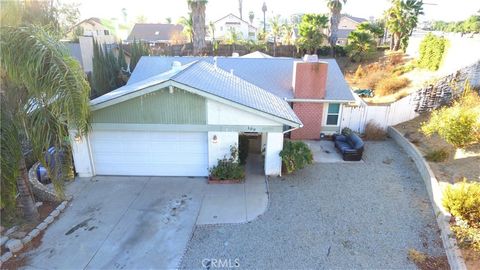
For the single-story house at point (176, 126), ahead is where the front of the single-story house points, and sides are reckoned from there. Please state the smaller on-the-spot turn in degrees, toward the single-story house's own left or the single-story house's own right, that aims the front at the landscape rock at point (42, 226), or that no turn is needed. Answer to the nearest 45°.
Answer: approximately 45° to the single-story house's own right

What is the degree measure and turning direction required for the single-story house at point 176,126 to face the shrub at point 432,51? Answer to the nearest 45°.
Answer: approximately 135° to its left

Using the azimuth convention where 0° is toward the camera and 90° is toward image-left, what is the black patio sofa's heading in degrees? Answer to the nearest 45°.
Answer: approximately 45°

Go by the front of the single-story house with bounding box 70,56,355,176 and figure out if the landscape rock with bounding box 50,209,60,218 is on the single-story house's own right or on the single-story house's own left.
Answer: on the single-story house's own right

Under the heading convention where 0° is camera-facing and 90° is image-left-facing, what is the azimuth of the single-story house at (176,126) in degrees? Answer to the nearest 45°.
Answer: approximately 0°

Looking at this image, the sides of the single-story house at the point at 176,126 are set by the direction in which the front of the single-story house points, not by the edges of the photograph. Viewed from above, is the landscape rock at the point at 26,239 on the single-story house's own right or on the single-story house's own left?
on the single-story house's own right

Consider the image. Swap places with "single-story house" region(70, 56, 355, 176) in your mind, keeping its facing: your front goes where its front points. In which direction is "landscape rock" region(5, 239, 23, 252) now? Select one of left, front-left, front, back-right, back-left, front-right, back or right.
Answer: front-right

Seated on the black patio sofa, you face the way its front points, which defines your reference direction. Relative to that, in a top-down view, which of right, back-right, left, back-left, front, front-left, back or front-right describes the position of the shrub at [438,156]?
back-left

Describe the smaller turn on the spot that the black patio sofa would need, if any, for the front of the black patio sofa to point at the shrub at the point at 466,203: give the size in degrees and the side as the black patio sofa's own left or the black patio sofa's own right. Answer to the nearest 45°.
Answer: approximately 90° to the black patio sofa's own left

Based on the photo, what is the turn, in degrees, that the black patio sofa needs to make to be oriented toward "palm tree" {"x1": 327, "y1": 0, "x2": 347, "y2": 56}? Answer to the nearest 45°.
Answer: approximately 135° to its right

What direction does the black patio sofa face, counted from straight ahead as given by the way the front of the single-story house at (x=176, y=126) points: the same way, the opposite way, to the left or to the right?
to the right

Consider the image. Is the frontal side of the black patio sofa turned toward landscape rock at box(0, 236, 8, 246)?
yes
